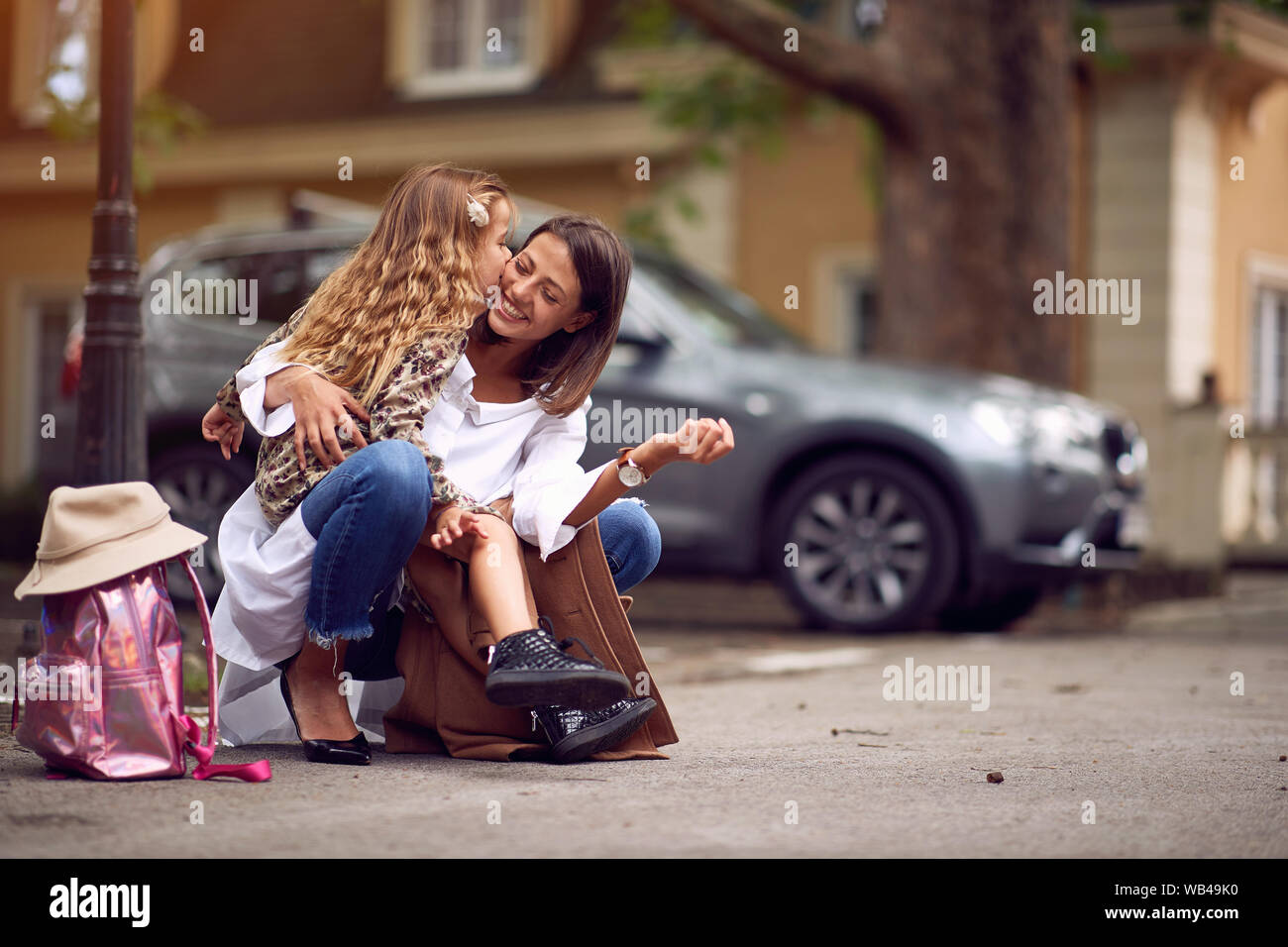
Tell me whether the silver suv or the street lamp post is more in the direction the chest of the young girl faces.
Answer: the silver suv

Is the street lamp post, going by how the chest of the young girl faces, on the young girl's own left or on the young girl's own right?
on the young girl's own left

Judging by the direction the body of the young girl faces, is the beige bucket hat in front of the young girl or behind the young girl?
behind

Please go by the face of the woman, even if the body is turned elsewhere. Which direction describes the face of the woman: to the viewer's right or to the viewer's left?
to the viewer's left

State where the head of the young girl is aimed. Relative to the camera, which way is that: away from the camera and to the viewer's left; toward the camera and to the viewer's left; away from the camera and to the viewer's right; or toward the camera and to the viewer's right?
away from the camera and to the viewer's right

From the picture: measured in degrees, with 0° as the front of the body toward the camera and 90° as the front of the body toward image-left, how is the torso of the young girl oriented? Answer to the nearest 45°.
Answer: approximately 270°

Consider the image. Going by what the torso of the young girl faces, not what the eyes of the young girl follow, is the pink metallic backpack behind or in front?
behind
